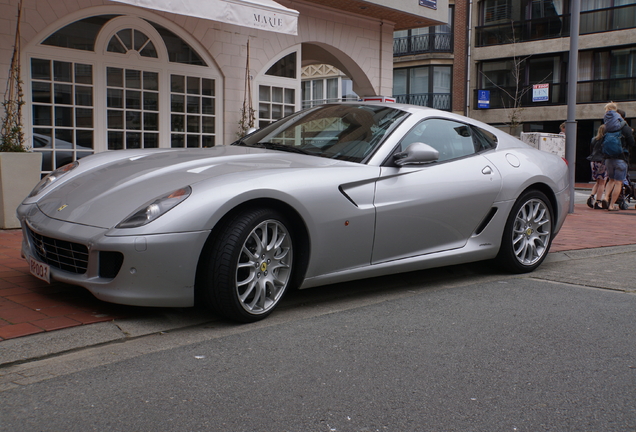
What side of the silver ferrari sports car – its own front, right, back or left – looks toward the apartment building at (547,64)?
back

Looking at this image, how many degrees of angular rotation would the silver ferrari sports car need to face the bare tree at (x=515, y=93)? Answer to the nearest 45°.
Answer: approximately 135° to its right

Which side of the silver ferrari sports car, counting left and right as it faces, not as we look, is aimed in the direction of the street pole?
back

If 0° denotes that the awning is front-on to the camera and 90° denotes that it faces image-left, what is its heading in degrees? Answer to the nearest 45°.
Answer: approximately 315°

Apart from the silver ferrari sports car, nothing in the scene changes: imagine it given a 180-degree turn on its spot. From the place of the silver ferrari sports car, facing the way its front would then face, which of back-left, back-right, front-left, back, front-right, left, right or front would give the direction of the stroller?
front

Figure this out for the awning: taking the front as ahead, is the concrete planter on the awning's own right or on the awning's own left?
on the awning's own right

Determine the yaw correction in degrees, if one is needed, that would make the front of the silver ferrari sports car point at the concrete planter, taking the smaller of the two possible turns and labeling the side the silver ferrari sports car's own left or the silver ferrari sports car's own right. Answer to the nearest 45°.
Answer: approximately 90° to the silver ferrari sports car's own right

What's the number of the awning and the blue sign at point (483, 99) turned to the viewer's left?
0
